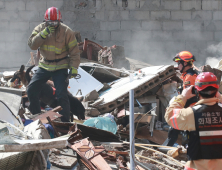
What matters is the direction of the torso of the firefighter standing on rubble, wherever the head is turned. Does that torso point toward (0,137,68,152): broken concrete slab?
yes

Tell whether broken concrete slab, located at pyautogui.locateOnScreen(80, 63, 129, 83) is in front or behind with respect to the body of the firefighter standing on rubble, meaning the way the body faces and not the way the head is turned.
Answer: behind

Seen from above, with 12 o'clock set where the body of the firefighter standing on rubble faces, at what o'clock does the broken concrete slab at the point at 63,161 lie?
The broken concrete slab is roughly at 12 o'clock from the firefighter standing on rubble.

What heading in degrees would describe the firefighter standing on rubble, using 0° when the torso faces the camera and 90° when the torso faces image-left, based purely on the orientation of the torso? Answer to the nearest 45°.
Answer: approximately 0°

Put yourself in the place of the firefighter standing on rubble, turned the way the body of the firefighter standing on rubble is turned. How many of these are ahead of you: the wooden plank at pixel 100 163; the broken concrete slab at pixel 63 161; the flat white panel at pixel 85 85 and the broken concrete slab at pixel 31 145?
3

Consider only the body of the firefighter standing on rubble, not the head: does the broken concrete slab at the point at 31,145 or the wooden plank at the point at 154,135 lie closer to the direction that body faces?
the broken concrete slab

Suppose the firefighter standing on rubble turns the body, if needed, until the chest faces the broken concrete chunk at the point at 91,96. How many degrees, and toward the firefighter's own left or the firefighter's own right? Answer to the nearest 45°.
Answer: approximately 135° to the firefighter's own left

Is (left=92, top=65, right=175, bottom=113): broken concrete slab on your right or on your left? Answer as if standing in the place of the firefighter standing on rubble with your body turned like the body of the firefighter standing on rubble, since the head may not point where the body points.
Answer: on your left
